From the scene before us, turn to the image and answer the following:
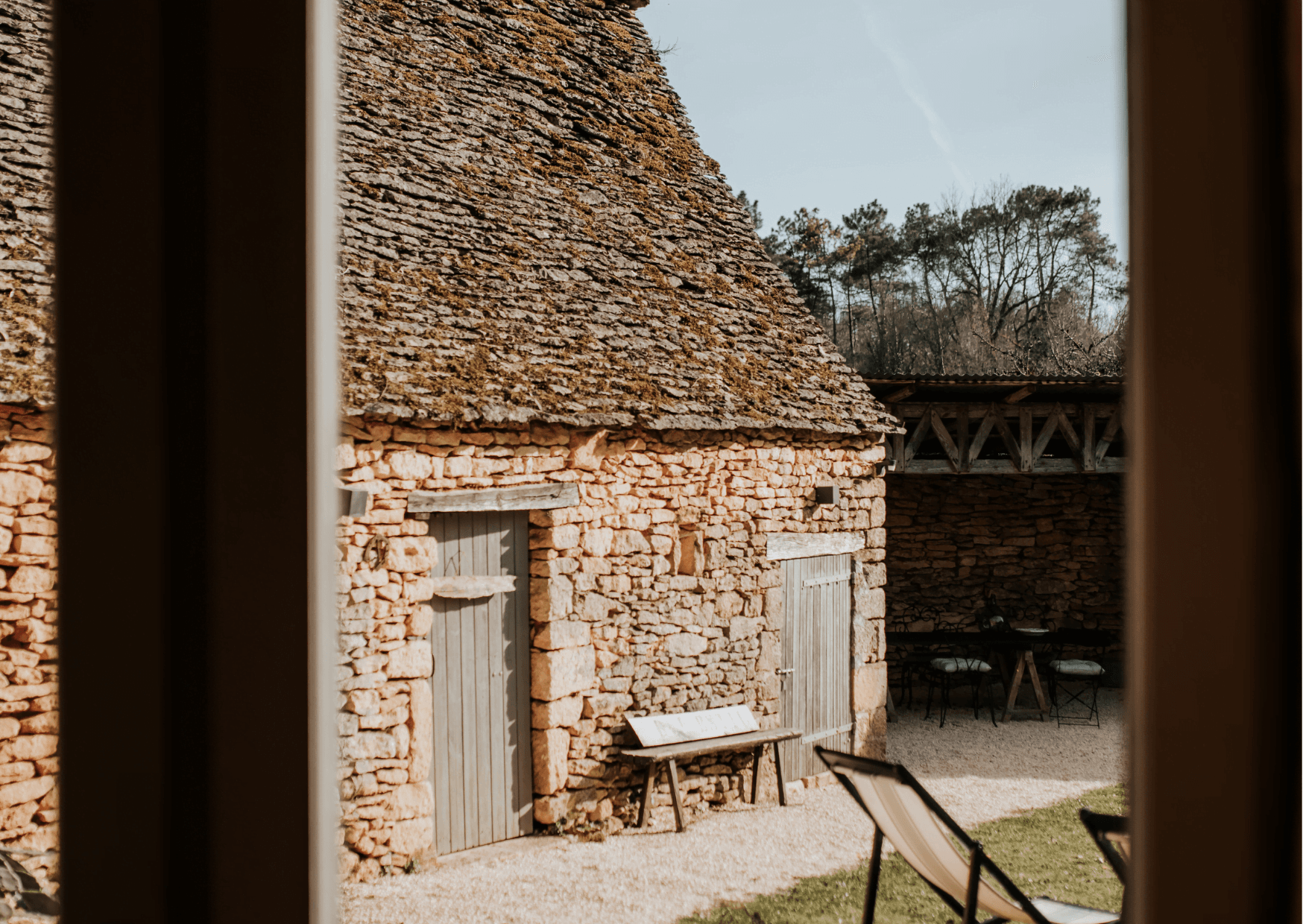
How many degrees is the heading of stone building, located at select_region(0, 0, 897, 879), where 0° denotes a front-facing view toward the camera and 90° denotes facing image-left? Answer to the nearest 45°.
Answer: approximately 315°

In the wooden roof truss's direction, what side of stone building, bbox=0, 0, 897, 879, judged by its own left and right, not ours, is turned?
left

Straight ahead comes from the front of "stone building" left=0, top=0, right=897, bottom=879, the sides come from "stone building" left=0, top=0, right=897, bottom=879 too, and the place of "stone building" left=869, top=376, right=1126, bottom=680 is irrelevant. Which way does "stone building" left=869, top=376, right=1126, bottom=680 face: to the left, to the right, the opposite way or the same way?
to the right

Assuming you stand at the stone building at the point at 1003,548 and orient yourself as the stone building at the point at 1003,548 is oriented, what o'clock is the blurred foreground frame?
The blurred foreground frame is roughly at 12 o'clock from the stone building.

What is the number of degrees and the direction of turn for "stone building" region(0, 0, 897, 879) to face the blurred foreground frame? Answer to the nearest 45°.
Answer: approximately 45° to its right

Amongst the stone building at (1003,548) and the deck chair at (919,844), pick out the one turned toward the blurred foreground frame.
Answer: the stone building

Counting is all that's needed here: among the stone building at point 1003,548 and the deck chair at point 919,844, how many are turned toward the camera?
1

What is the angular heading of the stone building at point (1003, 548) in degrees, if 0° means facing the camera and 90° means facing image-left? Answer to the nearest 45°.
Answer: approximately 0°

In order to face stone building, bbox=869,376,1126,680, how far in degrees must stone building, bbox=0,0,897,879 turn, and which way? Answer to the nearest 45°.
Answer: approximately 90° to its left

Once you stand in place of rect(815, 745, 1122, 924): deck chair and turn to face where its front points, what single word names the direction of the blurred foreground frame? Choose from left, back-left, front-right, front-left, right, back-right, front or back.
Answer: back-right

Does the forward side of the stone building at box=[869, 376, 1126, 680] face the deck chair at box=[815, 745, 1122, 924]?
yes

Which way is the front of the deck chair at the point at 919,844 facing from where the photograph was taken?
facing away from the viewer and to the right of the viewer
